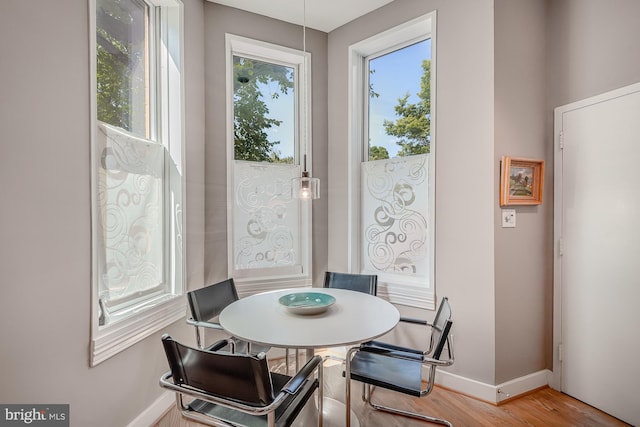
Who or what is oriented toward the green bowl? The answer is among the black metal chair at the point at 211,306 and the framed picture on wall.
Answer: the black metal chair

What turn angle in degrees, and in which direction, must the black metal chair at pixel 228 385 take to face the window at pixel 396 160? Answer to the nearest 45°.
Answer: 0° — it already faces it

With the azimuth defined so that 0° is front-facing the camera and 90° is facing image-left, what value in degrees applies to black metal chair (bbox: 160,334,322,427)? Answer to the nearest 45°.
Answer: approximately 225°

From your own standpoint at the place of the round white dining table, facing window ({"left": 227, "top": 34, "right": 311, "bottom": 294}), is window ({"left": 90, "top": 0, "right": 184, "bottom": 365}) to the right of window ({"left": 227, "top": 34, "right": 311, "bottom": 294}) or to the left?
left

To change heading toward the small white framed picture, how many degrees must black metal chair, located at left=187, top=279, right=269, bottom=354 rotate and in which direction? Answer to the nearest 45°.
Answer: approximately 45° to its left

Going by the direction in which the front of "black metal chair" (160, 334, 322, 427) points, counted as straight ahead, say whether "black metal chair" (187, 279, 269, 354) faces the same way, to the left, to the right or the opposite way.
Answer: to the right

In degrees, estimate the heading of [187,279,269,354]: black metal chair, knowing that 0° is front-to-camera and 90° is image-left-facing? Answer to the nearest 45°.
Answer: approximately 315°
